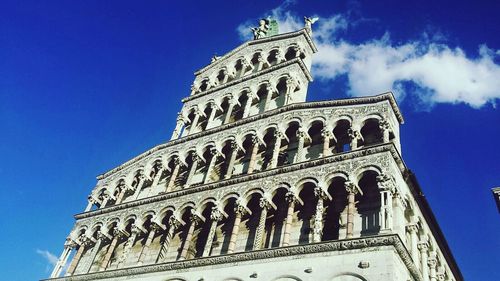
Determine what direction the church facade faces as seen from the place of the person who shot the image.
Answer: facing the viewer and to the left of the viewer
